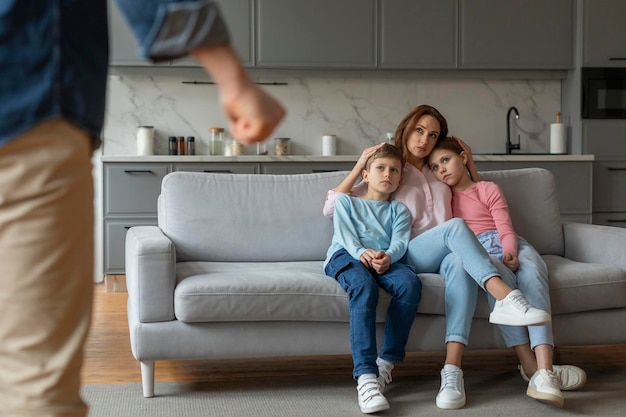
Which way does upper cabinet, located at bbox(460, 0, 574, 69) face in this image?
toward the camera

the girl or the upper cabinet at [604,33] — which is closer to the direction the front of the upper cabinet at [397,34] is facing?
the girl

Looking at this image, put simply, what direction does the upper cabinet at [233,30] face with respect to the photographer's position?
facing the viewer

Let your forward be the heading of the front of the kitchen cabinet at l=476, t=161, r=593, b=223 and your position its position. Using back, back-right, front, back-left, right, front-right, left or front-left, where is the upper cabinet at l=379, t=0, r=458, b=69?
right

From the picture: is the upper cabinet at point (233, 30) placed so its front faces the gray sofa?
yes

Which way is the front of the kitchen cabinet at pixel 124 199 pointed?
toward the camera

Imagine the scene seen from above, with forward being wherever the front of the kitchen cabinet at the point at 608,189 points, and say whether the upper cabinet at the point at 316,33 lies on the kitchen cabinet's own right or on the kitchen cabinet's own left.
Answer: on the kitchen cabinet's own right

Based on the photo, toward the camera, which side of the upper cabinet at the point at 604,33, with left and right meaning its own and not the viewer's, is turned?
front

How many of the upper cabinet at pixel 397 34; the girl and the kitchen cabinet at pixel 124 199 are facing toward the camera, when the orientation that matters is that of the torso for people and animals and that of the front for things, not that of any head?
3
